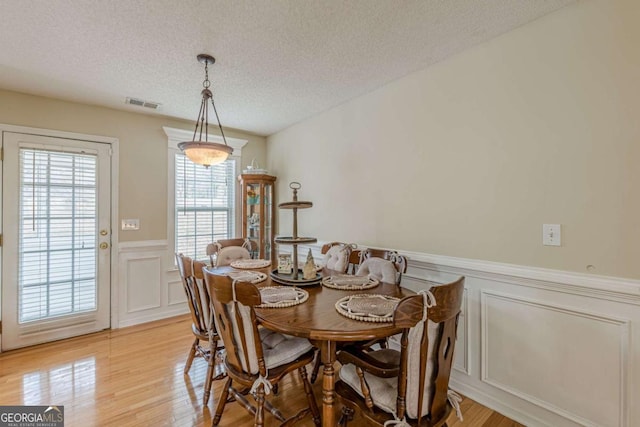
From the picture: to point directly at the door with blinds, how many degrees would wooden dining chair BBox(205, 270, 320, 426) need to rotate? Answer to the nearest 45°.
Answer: approximately 90° to its left

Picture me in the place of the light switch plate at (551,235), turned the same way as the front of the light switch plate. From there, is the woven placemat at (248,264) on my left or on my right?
on my right

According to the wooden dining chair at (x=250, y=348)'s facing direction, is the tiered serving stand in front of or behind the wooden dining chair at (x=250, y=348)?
in front

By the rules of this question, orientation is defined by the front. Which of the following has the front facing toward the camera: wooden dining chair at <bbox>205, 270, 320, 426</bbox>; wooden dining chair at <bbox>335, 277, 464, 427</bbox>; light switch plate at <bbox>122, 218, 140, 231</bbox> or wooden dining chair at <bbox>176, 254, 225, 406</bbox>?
the light switch plate

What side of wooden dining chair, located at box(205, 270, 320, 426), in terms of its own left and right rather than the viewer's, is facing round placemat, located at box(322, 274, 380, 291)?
front

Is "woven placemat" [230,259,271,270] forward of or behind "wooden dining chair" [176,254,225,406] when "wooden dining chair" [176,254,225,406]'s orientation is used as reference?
forward

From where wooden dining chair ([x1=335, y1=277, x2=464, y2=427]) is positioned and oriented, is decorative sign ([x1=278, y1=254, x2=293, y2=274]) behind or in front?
in front

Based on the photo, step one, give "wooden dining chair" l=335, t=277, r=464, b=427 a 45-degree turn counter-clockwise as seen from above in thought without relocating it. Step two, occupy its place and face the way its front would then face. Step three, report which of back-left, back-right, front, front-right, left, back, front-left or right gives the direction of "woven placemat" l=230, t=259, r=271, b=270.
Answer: front-right

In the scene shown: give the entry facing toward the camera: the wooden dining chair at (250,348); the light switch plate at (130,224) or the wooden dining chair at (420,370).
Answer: the light switch plate

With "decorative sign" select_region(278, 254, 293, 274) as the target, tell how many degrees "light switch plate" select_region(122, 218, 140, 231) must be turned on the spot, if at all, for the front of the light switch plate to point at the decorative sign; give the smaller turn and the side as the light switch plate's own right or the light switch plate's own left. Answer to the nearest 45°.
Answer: approximately 45° to the light switch plate's own left

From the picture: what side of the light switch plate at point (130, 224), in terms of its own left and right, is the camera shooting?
front

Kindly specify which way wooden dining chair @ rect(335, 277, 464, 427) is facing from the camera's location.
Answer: facing away from the viewer and to the left of the viewer

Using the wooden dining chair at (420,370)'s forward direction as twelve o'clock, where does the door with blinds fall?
The door with blinds is roughly at 11 o'clock from the wooden dining chair.

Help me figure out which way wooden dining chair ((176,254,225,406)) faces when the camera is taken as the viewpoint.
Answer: facing away from the viewer and to the right of the viewer
